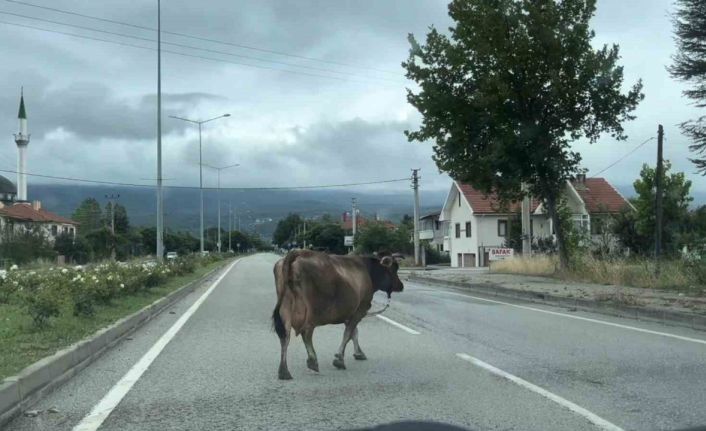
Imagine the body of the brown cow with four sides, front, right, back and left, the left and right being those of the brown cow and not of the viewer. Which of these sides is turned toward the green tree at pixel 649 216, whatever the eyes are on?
front

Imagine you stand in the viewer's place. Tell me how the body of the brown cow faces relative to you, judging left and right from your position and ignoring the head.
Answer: facing away from the viewer and to the right of the viewer

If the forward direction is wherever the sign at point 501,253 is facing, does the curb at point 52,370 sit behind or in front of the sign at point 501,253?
in front

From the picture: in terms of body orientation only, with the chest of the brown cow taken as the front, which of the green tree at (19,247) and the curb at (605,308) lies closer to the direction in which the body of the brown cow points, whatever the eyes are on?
the curb

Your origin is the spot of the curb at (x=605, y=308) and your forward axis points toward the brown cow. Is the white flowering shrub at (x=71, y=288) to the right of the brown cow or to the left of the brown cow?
right

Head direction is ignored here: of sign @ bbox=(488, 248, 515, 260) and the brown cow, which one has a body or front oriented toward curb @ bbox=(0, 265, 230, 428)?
the sign

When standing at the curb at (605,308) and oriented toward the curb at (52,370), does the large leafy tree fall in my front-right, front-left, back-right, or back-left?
back-right

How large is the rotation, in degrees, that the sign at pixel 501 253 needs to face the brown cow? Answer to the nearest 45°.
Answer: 0° — it already faces it

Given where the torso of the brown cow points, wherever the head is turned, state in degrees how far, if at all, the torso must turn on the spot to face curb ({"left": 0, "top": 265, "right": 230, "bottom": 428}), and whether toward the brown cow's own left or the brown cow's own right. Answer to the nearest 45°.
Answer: approximately 135° to the brown cow's own left

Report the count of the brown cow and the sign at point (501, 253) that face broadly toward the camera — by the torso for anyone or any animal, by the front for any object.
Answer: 1

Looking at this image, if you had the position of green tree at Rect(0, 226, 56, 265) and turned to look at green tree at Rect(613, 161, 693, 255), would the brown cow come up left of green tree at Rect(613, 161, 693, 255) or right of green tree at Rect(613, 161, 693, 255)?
right

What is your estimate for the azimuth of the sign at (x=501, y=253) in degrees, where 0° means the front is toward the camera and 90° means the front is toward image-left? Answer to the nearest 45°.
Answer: approximately 0°
